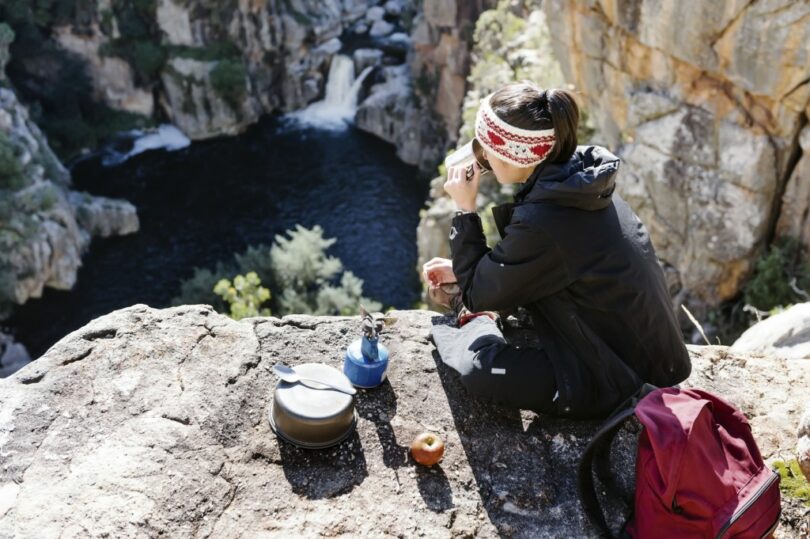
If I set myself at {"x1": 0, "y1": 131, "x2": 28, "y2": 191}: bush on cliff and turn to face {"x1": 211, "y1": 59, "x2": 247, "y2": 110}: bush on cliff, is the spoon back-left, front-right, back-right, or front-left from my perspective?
back-right

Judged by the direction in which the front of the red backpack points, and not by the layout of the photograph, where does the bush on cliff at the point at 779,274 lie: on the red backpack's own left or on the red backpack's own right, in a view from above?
on the red backpack's own left

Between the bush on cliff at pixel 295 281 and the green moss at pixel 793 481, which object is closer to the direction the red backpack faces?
the green moss

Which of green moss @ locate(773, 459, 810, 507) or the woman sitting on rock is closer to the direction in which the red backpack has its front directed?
the green moss

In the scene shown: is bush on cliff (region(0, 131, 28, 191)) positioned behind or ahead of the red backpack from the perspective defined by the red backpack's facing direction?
behind

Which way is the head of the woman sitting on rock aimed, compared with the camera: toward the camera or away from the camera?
away from the camera

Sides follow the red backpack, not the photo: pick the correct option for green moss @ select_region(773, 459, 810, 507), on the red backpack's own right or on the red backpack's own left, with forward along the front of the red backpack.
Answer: on the red backpack's own left

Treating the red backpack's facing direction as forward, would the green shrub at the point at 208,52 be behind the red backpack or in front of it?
behind

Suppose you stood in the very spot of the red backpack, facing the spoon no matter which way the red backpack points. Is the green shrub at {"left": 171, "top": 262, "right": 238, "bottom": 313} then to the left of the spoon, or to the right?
right

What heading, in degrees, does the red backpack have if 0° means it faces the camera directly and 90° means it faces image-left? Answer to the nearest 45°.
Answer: approximately 270°

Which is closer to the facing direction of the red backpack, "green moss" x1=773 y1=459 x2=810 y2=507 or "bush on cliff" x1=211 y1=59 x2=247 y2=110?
the green moss
